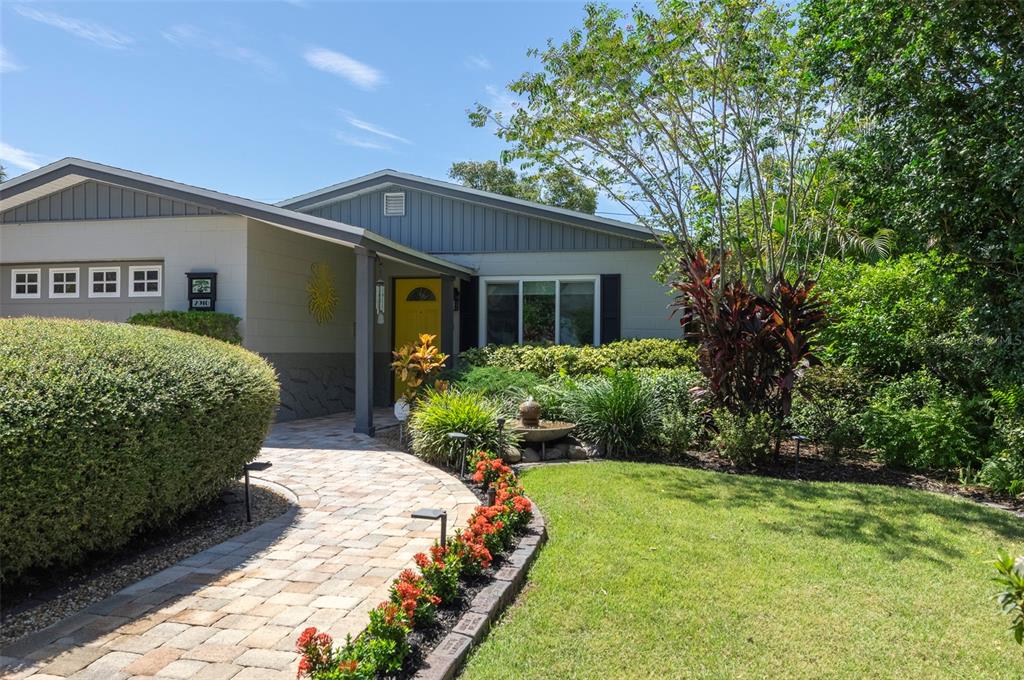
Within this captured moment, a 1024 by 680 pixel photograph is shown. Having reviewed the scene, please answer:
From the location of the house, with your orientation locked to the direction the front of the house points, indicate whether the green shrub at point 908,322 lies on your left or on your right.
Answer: on your left

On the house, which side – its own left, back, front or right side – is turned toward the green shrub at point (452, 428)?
front

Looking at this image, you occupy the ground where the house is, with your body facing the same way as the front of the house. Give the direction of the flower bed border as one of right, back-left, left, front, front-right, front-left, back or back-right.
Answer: front

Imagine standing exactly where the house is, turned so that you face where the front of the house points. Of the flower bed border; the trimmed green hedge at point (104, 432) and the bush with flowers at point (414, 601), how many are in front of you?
3

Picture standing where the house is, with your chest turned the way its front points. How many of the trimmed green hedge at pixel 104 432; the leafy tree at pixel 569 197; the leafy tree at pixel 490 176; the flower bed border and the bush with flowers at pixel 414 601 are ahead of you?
3

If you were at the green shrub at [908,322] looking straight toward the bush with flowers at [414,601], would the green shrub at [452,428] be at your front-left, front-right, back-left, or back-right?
front-right

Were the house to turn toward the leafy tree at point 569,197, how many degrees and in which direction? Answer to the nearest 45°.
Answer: approximately 135° to its left

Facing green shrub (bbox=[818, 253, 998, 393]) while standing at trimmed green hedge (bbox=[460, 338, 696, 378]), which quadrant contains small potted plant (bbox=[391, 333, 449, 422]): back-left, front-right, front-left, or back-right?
back-right

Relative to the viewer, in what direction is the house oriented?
toward the camera

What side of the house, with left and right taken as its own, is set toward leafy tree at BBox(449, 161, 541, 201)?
back

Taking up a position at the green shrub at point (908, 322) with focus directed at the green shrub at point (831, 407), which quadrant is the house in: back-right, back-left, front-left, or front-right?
front-right

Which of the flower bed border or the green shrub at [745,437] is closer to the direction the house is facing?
the flower bed border

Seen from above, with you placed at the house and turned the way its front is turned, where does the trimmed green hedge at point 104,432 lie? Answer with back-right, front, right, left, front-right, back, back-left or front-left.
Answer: front

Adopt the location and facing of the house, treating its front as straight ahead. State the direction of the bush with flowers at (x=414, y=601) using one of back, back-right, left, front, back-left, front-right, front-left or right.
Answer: front

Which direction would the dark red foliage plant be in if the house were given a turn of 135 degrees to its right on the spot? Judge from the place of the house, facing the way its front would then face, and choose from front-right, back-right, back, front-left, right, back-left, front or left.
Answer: back

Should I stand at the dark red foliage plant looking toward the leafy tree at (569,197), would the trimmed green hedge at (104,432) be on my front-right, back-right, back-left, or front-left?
back-left

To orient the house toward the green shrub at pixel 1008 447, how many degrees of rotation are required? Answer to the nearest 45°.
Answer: approximately 45° to its left

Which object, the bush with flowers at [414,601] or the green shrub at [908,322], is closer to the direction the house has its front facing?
the bush with flowers

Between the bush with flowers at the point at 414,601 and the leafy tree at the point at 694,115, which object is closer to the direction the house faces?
the bush with flowers
